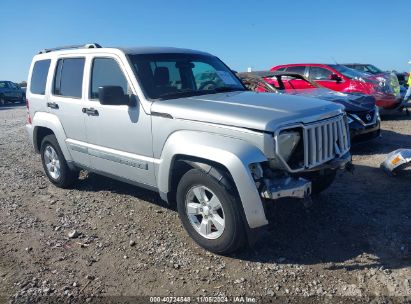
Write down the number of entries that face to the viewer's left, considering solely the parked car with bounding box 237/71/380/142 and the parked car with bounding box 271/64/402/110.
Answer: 0

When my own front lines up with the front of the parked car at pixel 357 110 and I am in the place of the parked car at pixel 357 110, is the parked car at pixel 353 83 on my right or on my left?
on my left

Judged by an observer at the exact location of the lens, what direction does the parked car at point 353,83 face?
facing the viewer and to the right of the viewer

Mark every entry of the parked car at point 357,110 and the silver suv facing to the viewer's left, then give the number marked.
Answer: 0

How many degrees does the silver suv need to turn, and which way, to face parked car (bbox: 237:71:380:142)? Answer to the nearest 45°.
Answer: approximately 90° to its left

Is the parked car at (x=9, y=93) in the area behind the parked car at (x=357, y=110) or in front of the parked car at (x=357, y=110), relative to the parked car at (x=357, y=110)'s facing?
behind

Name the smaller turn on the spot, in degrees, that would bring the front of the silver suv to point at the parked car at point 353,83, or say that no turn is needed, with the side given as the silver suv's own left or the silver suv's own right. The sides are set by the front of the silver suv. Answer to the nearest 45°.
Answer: approximately 90° to the silver suv's own left

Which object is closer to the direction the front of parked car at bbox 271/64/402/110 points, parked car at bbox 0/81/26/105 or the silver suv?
the silver suv

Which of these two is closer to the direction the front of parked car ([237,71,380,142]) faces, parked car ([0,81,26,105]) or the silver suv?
the silver suv
